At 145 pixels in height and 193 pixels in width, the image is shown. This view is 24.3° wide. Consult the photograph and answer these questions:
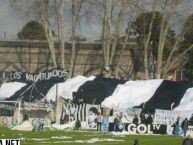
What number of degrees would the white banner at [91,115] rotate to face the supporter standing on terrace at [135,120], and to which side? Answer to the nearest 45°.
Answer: approximately 45° to its left

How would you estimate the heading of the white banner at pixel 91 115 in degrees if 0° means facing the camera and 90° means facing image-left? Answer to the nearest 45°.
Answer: approximately 0°

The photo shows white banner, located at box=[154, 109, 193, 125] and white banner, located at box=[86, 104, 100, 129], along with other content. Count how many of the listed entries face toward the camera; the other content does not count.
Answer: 2

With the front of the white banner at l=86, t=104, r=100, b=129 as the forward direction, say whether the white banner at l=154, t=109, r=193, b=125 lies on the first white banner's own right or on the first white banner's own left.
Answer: on the first white banner's own left

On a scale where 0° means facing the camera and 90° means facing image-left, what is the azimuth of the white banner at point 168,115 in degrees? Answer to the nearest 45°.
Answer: approximately 0°

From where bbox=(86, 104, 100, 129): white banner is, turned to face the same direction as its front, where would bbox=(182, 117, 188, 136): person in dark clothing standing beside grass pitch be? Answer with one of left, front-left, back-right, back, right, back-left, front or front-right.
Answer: front-left
